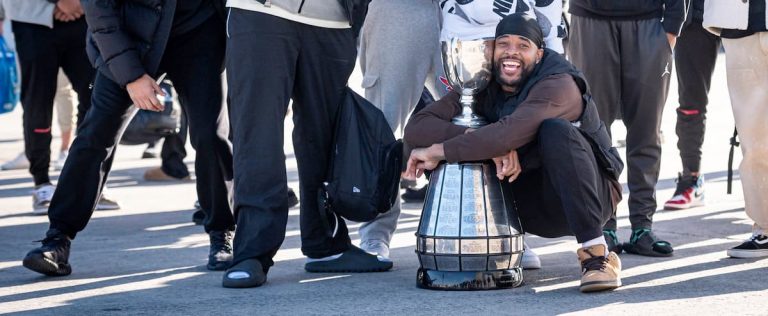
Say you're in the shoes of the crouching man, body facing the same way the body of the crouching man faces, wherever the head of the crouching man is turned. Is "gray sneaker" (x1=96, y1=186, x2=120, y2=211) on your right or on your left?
on your right

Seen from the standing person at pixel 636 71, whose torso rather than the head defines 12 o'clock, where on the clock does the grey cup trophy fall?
The grey cup trophy is roughly at 1 o'clock from the standing person.

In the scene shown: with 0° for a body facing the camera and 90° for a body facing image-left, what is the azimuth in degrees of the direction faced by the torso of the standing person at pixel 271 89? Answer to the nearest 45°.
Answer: approximately 0°

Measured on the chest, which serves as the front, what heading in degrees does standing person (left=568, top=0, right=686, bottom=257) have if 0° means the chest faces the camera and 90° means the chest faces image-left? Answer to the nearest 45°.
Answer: approximately 0°

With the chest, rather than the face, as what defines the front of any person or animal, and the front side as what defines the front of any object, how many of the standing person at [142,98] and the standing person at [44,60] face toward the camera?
2

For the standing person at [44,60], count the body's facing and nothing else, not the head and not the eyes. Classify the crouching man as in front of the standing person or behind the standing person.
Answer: in front

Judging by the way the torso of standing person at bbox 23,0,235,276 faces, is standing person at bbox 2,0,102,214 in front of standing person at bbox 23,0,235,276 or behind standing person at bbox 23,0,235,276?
behind

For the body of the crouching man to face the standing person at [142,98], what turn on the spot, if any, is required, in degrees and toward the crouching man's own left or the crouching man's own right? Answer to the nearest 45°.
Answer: approximately 45° to the crouching man's own right

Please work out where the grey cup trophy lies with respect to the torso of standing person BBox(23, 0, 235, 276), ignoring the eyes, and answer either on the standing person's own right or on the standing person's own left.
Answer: on the standing person's own left
